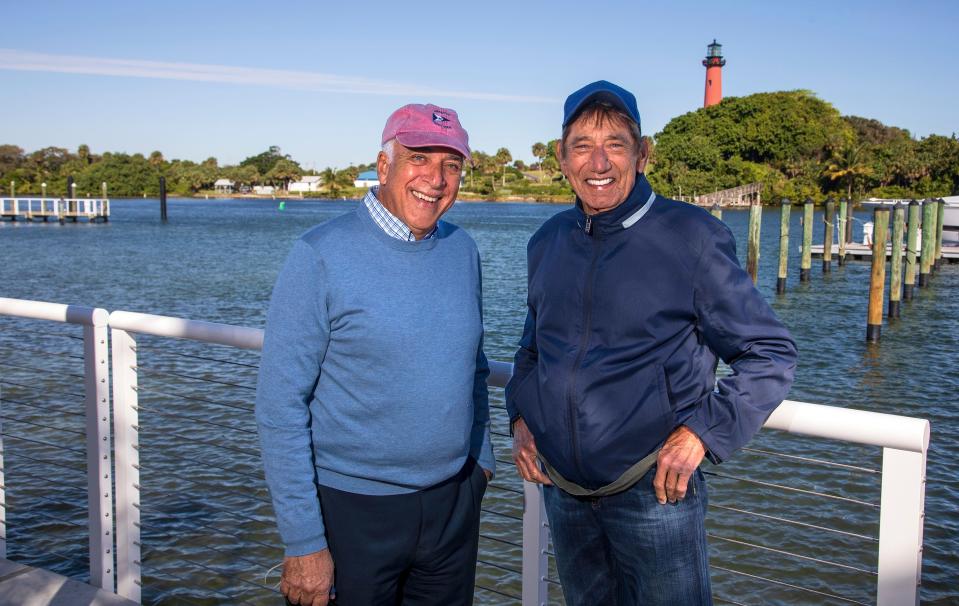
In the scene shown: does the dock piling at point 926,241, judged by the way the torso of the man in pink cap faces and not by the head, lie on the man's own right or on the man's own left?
on the man's own left

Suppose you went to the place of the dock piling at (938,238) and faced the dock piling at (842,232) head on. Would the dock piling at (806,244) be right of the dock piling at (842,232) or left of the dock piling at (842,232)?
left

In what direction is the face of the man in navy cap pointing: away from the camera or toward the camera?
toward the camera

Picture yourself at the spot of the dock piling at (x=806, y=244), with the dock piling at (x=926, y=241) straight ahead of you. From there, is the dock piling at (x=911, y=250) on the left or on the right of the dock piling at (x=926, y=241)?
right

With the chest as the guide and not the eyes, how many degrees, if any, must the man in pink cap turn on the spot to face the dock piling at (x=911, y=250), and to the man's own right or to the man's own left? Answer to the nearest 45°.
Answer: approximately 90° to the man's own left

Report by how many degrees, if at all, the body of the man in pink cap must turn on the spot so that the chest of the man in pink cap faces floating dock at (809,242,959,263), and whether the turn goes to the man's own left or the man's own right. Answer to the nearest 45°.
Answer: approximately 90° to the man's own left

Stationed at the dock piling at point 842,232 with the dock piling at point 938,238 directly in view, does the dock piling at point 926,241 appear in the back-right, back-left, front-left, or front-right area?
front-right

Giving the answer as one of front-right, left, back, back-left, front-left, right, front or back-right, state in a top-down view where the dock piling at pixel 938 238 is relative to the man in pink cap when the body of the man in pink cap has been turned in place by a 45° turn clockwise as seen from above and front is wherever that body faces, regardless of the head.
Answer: back-left

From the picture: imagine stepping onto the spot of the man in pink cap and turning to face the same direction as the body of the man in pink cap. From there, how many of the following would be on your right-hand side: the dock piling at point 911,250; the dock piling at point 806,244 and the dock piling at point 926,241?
0

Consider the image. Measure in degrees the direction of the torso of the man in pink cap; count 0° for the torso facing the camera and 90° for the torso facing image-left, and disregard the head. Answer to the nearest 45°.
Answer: approximately 315°

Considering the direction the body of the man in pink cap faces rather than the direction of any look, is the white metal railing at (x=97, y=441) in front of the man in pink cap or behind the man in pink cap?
behind
